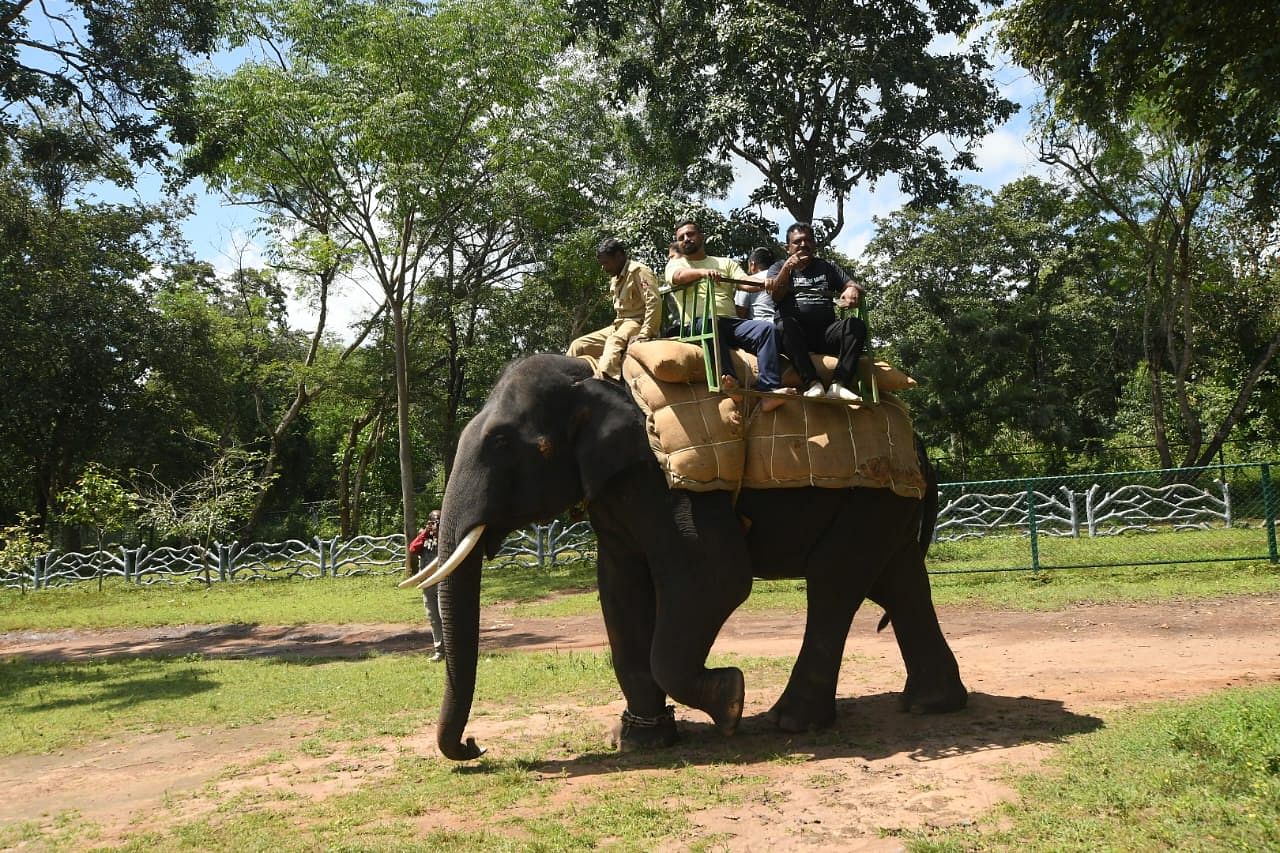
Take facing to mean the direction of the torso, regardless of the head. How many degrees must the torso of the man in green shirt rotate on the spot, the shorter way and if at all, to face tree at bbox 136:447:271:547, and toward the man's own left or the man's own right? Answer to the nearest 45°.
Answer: approximately 180°

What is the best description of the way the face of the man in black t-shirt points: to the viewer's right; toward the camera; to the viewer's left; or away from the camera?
toward the camera

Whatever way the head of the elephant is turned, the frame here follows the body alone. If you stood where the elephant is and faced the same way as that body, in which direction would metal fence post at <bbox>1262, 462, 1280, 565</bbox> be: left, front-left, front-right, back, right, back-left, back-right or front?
back-right

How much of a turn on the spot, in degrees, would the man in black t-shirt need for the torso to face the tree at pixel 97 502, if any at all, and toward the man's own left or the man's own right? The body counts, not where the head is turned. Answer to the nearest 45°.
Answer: approximately 135° to the man's own right

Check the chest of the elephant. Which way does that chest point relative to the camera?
to the viewer's left

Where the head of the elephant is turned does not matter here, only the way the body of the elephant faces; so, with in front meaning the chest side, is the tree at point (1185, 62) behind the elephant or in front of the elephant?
behind

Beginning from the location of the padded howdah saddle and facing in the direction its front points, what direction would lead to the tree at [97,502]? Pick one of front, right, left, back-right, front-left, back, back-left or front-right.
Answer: front-right

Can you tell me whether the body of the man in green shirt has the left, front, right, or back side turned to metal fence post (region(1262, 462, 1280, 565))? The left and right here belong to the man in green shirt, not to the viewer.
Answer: left

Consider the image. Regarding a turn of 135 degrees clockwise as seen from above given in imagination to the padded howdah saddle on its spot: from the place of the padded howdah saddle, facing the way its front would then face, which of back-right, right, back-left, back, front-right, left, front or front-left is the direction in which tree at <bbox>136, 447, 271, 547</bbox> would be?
left

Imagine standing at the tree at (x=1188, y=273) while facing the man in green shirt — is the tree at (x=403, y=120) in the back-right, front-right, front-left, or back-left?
front-right

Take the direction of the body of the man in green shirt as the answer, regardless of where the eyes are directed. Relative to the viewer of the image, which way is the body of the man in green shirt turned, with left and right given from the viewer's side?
facing the viewer and to the right of the viewer

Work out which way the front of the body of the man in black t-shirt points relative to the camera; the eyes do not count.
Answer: toward the camera

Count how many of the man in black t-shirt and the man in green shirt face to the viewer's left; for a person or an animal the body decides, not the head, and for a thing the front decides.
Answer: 0

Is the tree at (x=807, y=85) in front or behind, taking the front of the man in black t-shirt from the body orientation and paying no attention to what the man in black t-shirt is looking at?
behind

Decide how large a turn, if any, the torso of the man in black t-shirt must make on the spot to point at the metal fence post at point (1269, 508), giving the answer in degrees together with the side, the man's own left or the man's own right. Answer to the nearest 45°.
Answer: approximately 135° to the man's own left
